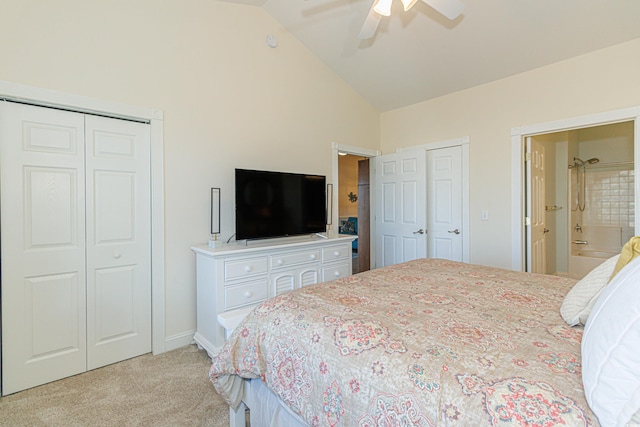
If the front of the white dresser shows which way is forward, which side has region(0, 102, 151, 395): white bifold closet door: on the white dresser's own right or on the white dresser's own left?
on the white dresser's own right

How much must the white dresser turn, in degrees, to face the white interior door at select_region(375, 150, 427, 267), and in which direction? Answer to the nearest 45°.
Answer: approximately 90° to its left

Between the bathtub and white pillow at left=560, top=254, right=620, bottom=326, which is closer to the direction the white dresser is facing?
the white pillow

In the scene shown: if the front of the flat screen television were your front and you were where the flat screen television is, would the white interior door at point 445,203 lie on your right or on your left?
on your left

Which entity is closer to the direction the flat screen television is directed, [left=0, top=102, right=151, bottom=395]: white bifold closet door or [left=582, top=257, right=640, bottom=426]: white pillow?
the white pillow

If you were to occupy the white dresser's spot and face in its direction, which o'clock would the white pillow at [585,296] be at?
The white pillow is roughly at 12 o'clock from the white dresser.

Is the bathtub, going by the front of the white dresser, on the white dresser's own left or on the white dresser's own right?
on the white dresser's own left
